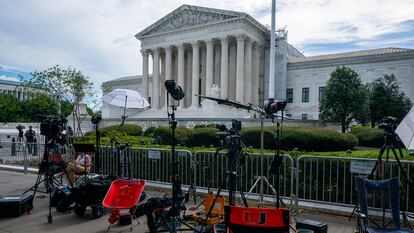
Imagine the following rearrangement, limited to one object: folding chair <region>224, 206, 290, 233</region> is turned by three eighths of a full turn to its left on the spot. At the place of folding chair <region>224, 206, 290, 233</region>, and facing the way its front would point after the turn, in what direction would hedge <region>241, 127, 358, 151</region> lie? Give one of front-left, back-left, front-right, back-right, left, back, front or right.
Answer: back-right

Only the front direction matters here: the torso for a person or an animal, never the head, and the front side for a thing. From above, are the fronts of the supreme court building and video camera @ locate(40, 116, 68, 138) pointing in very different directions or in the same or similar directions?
very different directions

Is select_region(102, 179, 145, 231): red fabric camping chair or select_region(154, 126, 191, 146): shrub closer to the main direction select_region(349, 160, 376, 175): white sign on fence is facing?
the red fabric camping chair

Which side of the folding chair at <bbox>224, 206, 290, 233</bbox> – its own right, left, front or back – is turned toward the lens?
back

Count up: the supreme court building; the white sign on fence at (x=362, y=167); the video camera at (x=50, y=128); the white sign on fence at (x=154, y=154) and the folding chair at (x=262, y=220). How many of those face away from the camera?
1

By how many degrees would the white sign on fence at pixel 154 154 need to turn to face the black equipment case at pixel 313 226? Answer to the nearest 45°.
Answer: approximately 45° to its left

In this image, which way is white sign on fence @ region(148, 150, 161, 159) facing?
toward the camera

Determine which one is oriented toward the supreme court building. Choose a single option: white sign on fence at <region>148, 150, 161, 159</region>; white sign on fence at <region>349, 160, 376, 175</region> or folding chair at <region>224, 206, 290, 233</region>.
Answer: the folding chair

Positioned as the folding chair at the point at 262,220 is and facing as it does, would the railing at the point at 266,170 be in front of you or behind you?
in front

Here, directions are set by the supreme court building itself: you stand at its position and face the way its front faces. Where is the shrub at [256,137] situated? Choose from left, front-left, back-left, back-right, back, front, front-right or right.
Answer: front-left

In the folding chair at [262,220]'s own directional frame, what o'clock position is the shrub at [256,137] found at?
The shrub is roughly at 12 o'clock from the folding chair.

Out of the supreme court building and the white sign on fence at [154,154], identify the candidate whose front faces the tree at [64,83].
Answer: the supreme court building

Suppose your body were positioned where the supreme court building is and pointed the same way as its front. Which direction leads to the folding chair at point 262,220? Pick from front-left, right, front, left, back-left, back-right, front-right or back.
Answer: front-left

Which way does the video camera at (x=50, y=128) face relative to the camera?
to the viewer's right

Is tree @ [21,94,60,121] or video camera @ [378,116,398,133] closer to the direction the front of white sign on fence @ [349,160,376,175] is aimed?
the video camera

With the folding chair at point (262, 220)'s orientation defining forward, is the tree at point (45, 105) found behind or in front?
in front

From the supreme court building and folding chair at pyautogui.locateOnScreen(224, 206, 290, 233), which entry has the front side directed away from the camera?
the folding chair

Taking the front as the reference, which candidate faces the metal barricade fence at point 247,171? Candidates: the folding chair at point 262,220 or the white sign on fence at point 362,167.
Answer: the folding chair
